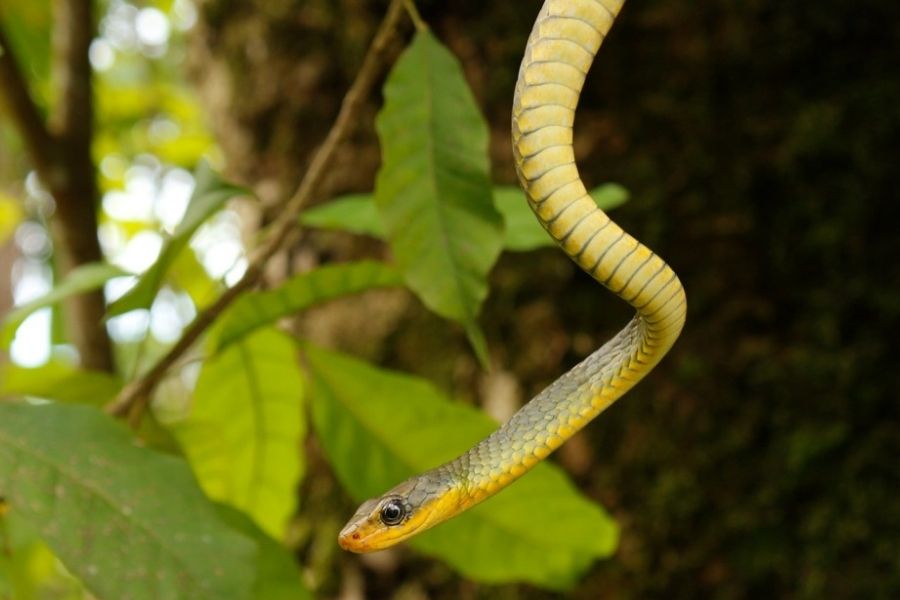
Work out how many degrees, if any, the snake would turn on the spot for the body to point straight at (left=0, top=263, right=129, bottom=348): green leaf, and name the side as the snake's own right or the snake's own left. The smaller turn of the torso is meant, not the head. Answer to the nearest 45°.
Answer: approximately 45° to the snake's own right

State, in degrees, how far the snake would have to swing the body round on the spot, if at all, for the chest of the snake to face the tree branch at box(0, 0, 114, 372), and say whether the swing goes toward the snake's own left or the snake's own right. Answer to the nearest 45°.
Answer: approximately 45° to the snake's own right

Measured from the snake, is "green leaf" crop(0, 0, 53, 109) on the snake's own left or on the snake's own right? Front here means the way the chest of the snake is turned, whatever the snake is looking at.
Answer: on the snake's own right

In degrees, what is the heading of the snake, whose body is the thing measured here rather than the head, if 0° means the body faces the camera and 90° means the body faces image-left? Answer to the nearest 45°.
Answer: approximately 90°
